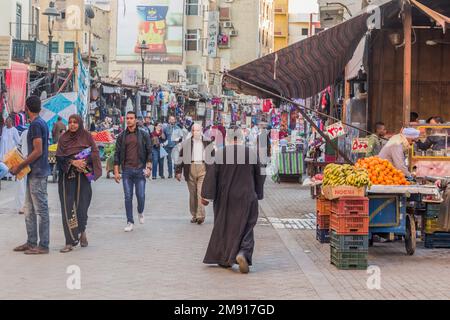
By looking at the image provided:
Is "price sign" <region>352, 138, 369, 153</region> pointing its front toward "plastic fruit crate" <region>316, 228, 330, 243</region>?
yes

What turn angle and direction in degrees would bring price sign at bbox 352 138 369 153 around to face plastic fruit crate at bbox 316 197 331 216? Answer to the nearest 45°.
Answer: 0° — it already faces it

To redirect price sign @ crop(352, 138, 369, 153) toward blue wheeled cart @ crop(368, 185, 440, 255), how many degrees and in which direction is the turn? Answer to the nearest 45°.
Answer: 0° — it already faces it
